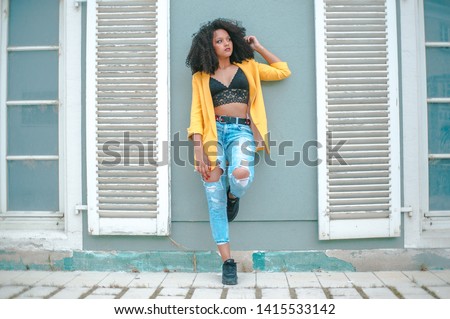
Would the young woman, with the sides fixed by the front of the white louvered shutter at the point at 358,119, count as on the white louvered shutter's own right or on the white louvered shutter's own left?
on the white louvered shutter's own right

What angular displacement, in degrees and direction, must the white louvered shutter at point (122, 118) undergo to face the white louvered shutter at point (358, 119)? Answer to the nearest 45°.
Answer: approximately 90° to its left

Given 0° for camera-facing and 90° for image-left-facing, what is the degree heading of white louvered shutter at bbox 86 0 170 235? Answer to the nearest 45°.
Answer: approximately 0°

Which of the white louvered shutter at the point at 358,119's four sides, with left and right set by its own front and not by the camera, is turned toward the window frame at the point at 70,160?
right

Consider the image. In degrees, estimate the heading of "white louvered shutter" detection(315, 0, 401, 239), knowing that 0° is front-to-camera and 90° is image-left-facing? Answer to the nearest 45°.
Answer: approximately 0°
